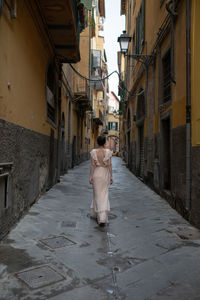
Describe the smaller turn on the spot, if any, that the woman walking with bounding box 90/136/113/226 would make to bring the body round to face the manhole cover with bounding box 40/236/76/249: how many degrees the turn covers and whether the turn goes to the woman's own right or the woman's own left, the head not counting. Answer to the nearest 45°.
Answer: approximately 135° to the woman's own left

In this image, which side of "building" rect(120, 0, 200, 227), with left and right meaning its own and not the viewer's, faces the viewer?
left

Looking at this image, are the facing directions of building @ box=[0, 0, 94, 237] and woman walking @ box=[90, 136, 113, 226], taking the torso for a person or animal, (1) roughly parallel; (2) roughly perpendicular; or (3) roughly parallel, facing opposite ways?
roughly perpendicular

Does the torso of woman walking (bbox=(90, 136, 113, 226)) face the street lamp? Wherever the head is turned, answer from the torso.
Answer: yes

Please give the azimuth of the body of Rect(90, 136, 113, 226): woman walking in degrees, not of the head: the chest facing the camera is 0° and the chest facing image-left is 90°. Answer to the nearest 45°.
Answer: approximately 180°

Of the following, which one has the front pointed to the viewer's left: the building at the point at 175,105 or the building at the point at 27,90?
the building at the point at 175,105

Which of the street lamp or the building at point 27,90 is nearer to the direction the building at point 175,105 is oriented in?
the building

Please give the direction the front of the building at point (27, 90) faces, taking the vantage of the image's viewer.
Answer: facing to the right of the viewer

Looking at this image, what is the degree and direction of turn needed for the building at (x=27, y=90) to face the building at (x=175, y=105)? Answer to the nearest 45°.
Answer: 0° — it already faces it

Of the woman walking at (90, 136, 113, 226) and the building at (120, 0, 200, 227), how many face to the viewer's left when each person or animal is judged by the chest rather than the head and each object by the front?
1

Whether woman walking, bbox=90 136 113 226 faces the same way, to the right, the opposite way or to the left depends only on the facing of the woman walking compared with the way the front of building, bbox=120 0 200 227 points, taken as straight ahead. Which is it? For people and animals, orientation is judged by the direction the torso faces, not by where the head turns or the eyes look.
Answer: to the right
